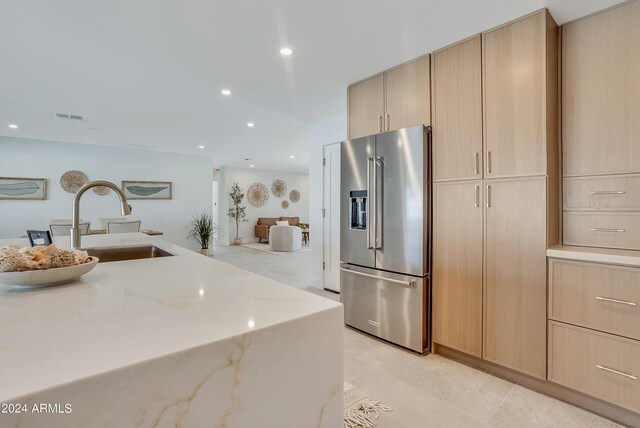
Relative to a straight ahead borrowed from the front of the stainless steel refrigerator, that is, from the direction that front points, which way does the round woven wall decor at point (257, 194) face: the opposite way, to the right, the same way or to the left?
to the left

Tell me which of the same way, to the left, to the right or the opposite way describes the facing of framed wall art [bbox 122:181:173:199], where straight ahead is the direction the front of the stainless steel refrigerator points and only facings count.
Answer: to the left

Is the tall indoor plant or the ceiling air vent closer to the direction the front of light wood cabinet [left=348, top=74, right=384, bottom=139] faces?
the ceiling air vent

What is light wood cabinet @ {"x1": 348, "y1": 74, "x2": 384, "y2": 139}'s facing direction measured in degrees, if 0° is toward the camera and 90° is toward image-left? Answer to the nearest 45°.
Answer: approximately 45°

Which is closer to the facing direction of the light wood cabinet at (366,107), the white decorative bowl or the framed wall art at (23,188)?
the white decorative bowl

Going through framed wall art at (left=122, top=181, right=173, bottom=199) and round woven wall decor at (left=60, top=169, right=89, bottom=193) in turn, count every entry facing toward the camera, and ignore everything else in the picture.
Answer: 2

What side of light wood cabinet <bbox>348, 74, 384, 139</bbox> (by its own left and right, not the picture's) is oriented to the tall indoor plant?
right

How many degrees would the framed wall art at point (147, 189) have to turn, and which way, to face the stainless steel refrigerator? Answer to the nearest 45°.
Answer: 0° — it already faces it

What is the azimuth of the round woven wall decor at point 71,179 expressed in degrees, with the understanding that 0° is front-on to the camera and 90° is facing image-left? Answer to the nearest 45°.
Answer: approximately 0°
